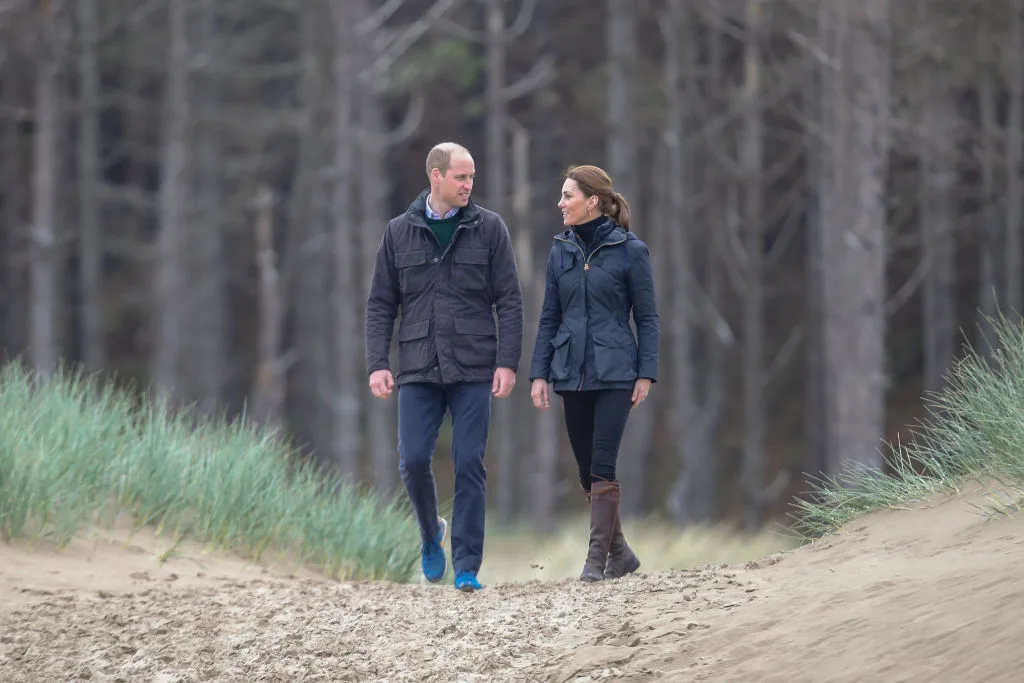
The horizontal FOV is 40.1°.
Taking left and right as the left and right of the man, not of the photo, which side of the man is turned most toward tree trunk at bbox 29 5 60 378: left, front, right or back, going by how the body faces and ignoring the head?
back

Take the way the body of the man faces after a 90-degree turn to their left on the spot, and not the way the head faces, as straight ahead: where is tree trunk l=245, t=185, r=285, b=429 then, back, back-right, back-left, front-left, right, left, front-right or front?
left

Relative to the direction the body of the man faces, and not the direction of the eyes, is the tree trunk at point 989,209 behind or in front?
behind

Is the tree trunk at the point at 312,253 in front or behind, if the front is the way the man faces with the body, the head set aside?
behind

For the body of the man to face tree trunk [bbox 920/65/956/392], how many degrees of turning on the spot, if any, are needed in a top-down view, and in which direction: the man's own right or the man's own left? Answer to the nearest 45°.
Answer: approximately 135° to the man's own left

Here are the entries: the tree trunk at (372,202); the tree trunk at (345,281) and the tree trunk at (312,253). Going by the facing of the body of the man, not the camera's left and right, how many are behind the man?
3

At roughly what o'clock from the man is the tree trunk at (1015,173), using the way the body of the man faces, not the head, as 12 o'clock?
The tree trunk is roughly at 7 o'clock from the man.

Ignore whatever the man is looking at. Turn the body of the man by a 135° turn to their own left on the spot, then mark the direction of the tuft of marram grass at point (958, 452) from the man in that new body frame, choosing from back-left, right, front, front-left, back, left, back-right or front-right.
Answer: front-right

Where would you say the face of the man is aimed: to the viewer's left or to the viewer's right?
to the viewer's right

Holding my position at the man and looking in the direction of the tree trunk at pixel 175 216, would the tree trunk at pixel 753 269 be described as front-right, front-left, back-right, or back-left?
front-right

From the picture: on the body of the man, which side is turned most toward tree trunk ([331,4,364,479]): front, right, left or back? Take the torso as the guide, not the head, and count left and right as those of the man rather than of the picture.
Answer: back

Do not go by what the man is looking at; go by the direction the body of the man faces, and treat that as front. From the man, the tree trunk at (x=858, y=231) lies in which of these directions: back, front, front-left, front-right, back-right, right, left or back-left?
back-left

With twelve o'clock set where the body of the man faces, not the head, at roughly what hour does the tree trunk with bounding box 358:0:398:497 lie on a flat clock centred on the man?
The tree trunk is roughly at 6 o'clock from the man.

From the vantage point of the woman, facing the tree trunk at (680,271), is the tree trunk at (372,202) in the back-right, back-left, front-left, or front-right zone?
front-left

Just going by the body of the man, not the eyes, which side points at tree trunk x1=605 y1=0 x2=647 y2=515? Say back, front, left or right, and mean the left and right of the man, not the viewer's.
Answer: back

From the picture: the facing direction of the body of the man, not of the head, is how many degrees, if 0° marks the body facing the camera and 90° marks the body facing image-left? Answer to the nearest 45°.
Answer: approximately 0°
